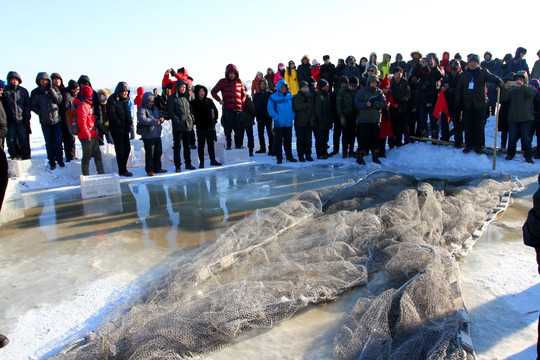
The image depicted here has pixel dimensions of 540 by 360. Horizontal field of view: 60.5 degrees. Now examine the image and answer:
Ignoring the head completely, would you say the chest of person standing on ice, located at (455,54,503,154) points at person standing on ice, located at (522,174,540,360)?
yes

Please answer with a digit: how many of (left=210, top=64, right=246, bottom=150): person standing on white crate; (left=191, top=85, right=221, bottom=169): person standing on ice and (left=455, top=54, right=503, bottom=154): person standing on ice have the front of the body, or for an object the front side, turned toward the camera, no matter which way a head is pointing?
3

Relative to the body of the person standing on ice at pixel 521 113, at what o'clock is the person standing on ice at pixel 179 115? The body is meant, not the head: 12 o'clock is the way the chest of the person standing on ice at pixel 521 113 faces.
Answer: the person standing on ice at pixel 179 115 is roughly at 2 o'clock from the person standing on ice at pixel 521 113.

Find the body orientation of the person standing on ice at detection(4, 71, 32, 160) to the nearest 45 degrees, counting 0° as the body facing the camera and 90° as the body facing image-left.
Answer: approximately 0°

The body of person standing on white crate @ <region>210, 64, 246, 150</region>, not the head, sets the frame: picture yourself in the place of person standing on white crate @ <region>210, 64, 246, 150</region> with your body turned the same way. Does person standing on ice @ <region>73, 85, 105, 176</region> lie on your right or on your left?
on your right

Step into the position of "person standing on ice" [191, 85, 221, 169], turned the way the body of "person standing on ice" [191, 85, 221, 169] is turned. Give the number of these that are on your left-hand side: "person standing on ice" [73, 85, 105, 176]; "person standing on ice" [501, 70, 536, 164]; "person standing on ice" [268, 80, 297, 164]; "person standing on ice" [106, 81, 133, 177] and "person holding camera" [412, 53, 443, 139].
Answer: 3

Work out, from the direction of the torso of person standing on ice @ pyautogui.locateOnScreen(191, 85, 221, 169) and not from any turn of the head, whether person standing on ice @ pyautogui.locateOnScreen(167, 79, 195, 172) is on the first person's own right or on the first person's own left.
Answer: on the first person's own right

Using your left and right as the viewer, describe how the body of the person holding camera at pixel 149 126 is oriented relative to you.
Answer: facing the viewer and to the right of the viewer

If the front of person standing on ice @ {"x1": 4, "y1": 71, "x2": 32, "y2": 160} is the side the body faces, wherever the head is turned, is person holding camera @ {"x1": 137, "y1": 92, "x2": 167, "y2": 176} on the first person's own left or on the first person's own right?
on the first person's own left

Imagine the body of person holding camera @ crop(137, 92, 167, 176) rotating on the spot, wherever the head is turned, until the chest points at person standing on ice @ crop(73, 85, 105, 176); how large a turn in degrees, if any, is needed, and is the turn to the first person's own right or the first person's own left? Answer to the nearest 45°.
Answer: approximately 135° to the first person's own right

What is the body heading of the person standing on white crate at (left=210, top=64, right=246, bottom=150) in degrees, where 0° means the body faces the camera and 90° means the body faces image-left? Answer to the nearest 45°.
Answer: approximately 0°
